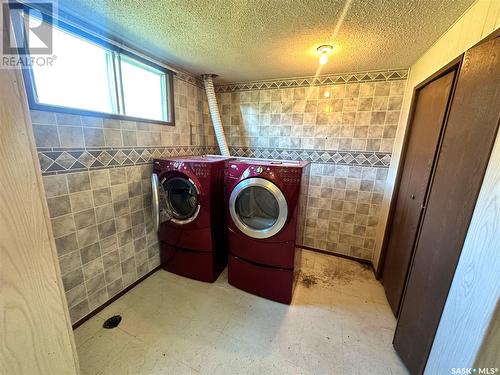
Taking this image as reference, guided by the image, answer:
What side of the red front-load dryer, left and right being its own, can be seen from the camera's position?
front

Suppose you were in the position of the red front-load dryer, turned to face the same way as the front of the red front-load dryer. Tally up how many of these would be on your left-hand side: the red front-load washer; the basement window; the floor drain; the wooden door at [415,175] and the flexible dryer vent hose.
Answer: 1

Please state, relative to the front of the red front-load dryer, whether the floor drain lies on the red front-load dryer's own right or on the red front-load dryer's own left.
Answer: on the red front-load dryer's own right

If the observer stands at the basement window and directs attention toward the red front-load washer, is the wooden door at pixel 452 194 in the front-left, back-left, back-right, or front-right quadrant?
front-right

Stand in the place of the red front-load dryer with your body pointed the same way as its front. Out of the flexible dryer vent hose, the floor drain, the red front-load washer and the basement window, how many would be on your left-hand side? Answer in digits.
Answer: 0

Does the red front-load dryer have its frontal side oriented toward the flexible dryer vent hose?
no

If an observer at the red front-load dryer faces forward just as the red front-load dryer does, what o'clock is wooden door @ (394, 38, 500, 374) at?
The wooden door is roughly at 10 o'clock from the red front-load dryer.

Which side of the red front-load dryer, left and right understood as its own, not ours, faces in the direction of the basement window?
right

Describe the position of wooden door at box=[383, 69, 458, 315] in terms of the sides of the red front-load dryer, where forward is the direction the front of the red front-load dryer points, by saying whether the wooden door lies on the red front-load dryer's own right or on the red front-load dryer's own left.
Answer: on the red front-load dryer's own left

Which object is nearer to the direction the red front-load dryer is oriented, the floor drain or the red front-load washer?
the floor drain

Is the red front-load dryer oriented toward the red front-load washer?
no
